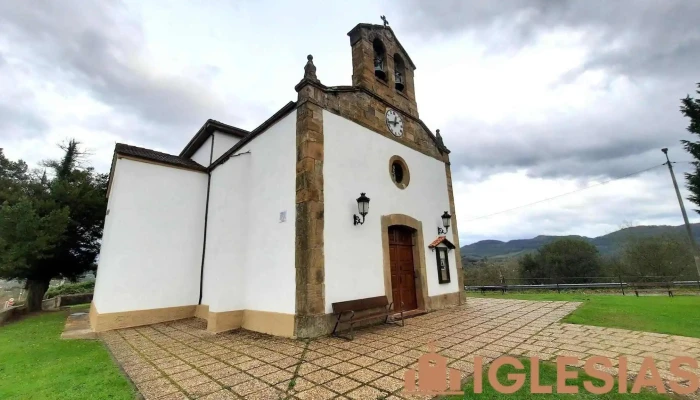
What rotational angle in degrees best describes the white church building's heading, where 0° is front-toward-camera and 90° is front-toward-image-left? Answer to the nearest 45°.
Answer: approximately 315°

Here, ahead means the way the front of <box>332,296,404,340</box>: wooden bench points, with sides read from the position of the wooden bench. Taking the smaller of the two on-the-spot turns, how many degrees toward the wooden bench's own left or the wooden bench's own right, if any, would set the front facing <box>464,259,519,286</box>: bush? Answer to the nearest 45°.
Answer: approximately 90° to the wooden bench's own left

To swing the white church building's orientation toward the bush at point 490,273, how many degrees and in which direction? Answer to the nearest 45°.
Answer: approximately 90° to its left

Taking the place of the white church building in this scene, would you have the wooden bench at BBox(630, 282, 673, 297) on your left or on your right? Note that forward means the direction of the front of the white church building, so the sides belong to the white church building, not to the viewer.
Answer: on your left

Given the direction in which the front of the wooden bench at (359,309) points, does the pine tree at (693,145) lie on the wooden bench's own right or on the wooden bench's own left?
on the wooden bench's own left

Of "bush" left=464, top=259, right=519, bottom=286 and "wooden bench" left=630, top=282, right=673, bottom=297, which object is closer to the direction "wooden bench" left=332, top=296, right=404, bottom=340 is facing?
the wooden bench

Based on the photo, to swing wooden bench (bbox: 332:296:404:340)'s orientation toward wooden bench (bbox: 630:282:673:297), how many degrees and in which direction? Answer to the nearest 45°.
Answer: approximately 90° to its left

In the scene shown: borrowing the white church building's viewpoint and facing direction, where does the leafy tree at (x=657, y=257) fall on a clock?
The leafy tree is roughly at 10 o'clock from the white church building.

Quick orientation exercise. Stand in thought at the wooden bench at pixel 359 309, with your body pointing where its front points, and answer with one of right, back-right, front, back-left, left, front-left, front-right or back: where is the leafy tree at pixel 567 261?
left

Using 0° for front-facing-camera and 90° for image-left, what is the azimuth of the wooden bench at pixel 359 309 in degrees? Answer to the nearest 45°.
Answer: approximately 315°
